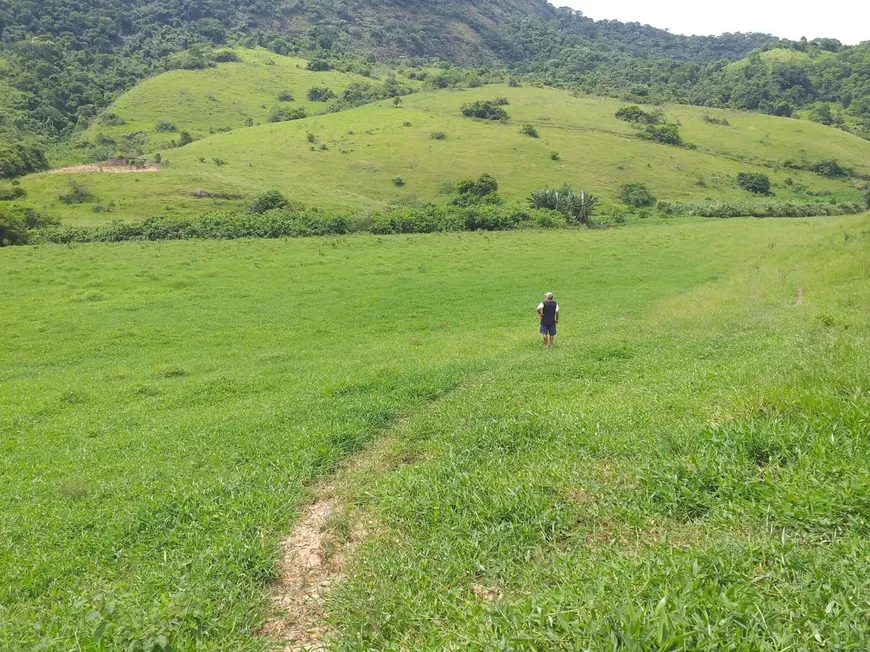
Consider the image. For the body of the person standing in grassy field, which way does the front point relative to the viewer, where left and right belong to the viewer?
facing away from the viewer
